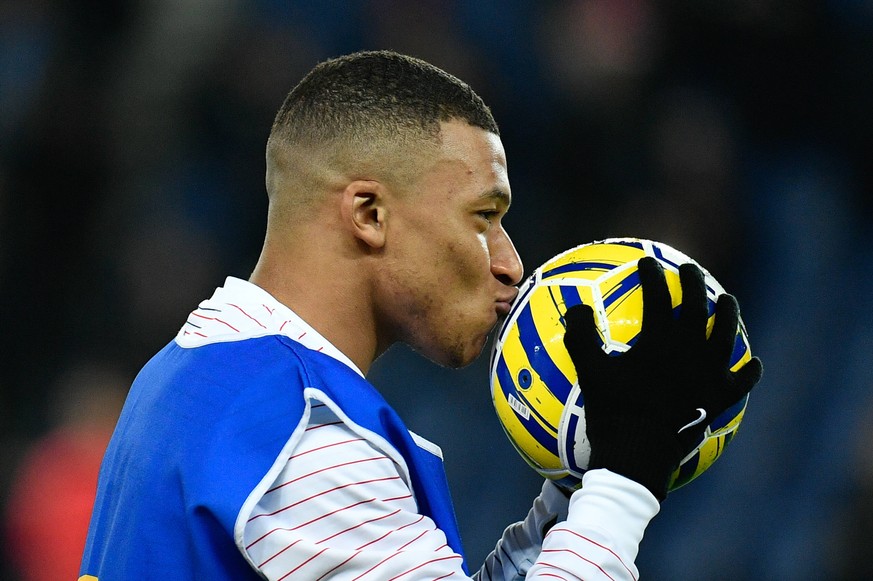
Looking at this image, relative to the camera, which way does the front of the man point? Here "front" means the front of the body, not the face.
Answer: to the viewer's right

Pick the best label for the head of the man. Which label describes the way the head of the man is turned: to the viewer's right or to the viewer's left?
to the viewer's right
